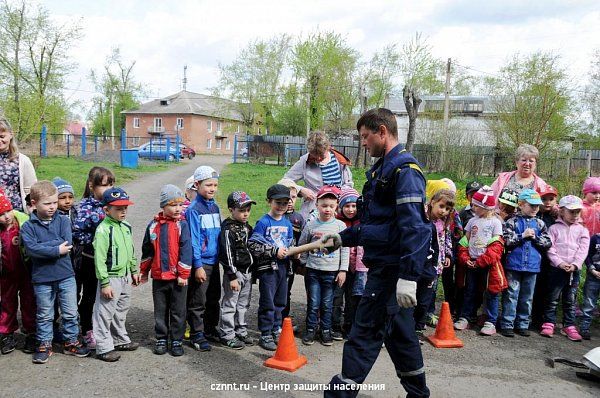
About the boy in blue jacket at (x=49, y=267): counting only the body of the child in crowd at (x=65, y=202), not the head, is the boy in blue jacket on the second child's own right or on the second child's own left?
on the second child's own right

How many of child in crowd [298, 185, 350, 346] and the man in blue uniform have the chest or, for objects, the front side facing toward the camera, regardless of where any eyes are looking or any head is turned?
1

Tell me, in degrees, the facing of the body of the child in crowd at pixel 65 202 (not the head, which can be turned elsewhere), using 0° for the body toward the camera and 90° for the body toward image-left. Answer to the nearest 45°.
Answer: approximately 315°

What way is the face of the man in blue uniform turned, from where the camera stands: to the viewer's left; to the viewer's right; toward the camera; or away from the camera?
to the viewer's left

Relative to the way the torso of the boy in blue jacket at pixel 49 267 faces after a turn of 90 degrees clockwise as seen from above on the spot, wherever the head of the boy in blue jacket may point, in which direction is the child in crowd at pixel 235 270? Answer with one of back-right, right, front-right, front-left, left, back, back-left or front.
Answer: back-left

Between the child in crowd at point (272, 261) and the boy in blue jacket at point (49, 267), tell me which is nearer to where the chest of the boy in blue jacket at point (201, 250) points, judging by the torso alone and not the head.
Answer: the child in crowd

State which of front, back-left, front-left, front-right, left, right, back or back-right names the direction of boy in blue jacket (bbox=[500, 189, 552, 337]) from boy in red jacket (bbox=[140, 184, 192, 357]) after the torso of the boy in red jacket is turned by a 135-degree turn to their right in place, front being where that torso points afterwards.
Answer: back-right

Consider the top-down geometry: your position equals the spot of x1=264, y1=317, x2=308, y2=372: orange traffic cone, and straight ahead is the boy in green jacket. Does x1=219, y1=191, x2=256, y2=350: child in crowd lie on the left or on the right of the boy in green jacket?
right

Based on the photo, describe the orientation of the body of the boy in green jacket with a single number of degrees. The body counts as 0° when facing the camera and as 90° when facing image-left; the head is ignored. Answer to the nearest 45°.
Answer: approximately 315°

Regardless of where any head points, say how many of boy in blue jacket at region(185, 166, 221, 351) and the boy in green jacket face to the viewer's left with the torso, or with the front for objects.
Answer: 0

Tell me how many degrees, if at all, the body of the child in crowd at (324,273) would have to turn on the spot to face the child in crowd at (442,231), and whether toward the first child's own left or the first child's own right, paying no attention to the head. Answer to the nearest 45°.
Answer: approximately 135° to the first child's own left

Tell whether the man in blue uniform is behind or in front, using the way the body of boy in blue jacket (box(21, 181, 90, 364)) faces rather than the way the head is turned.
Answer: in front

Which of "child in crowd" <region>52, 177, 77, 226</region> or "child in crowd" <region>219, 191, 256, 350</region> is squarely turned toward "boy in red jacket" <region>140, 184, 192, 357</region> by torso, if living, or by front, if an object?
"child in crowd" <region>52, 177, 77, 226</region>
